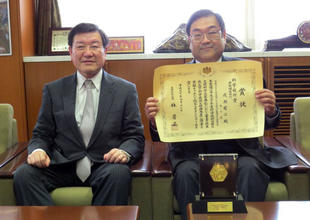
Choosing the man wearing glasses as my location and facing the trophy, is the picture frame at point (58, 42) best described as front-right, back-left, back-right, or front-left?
back-right

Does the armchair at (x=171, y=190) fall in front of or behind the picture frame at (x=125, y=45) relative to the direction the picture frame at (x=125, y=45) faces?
in front

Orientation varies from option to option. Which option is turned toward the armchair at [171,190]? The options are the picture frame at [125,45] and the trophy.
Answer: the picture frame

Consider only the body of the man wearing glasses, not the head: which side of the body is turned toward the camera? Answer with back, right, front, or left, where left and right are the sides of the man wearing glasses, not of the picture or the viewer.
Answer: front

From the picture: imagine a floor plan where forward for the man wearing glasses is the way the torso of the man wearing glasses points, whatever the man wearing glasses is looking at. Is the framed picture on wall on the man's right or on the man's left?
on the man's right

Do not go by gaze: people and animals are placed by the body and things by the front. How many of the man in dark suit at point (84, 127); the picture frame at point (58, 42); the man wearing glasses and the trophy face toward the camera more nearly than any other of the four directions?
4

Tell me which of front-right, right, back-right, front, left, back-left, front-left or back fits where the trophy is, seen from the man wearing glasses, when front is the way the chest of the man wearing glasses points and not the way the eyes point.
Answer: front

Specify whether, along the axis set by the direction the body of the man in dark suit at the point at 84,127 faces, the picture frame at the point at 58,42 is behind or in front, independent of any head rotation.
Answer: behind

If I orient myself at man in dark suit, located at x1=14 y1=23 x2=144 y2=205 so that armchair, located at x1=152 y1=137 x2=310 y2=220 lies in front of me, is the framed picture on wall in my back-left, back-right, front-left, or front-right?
back-left

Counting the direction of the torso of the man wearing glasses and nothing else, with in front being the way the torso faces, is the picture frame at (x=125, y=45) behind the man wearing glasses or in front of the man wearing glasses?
behind

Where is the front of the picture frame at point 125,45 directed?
toward the camera

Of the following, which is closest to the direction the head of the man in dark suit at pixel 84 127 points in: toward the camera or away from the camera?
toward the camera

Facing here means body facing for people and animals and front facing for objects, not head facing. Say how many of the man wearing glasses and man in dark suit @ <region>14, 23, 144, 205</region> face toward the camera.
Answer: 2

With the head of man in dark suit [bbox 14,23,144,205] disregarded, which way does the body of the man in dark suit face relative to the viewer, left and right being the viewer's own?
facing the viewer

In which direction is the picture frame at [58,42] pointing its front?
toward the camera
